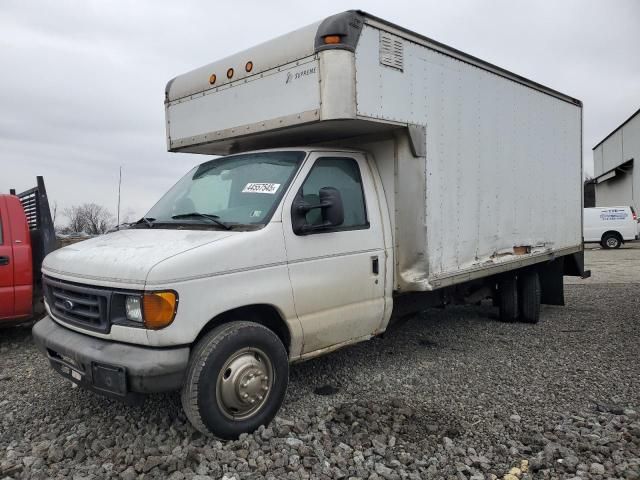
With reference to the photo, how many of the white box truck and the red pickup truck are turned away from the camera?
0

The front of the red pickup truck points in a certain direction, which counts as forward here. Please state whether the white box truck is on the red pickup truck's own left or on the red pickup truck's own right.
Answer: on the red pickup truck's own left

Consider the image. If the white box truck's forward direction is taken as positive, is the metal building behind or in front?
behind

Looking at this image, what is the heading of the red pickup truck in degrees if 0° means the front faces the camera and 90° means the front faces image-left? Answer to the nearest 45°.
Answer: approximately 45°

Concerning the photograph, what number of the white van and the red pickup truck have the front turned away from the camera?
0

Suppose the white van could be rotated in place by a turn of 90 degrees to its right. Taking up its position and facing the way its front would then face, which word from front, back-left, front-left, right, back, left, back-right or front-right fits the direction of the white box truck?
back

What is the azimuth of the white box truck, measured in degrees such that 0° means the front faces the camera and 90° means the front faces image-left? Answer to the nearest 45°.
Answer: approximately 45°

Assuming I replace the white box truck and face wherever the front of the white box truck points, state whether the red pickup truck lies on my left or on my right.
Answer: on my right
